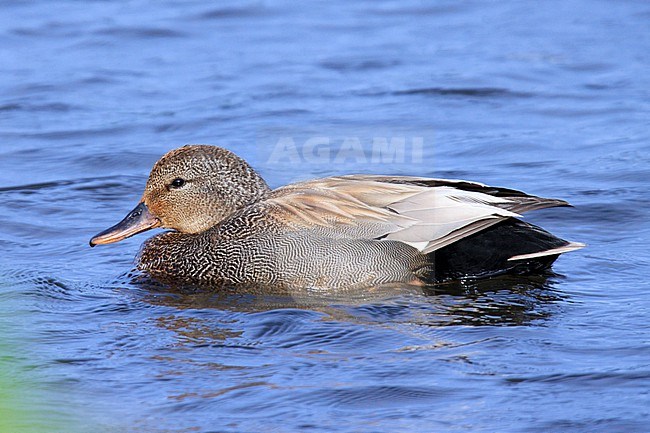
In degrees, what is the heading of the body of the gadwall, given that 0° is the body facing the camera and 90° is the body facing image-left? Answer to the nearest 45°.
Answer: approximately 90°
